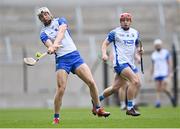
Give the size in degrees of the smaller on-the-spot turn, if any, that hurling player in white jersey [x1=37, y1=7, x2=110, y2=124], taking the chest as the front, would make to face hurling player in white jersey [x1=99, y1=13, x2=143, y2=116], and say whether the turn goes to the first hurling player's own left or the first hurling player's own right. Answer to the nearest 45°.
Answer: approximately 135° to the first hurling player's own left

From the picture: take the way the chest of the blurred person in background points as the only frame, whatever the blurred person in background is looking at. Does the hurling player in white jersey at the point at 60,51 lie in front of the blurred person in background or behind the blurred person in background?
in front

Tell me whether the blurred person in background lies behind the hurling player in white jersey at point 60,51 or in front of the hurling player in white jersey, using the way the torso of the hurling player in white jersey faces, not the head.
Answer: behind

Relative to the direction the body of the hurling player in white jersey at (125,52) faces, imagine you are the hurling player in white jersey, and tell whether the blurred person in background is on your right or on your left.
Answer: on your left

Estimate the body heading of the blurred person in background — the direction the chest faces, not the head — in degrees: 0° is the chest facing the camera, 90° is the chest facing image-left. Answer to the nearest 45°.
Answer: approximately 45°

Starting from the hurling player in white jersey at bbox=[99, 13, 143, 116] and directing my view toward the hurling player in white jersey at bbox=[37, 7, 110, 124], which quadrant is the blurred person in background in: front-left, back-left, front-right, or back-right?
back-right

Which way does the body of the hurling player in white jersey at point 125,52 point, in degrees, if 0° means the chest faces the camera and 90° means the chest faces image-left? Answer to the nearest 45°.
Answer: approximately 315°

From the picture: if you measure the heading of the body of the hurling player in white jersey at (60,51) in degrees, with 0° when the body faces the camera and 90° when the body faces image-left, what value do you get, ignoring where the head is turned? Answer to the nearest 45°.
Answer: approximately 0°

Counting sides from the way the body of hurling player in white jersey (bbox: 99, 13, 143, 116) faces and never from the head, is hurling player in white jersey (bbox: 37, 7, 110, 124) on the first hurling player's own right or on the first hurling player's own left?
on the first hurling player's own right
